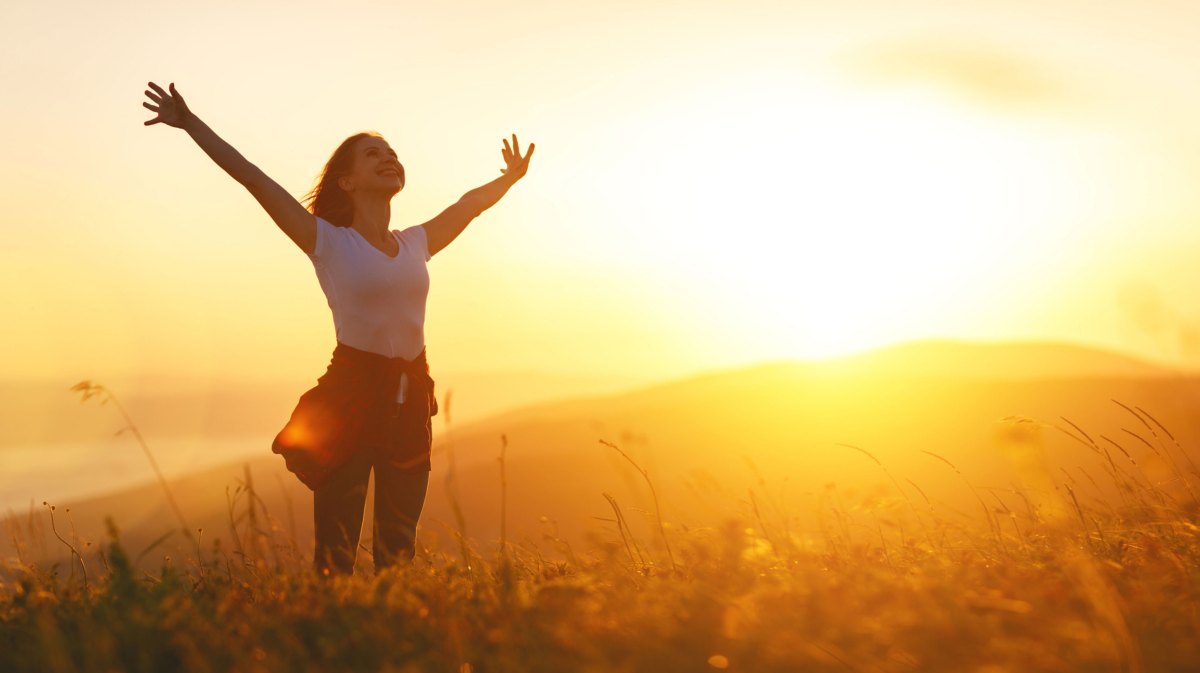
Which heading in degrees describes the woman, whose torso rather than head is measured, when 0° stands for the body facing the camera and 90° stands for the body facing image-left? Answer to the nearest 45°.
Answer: approximately 315°

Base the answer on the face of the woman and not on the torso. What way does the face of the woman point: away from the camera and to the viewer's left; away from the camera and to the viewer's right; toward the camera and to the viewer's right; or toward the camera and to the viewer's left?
toward the camera and to the viewer's right
